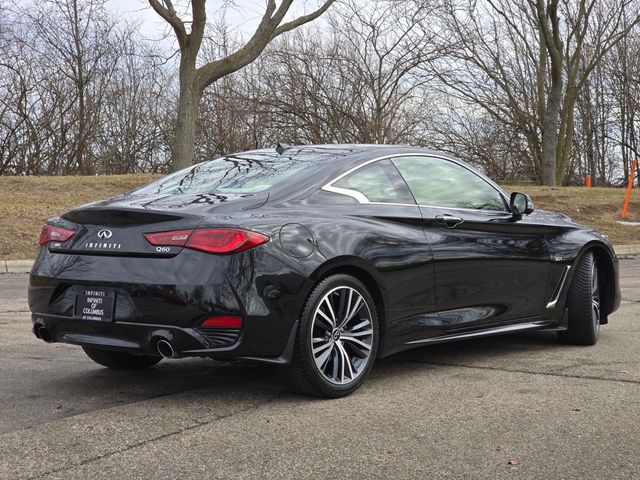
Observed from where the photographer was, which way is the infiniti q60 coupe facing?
facing away from the viewer and to the right of the viewer

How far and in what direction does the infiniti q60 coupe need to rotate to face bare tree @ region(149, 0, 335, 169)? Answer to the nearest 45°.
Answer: approximately 45° to its left
